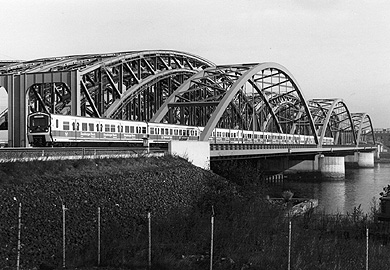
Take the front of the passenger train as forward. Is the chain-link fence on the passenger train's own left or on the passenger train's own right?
on the passenger train's own left

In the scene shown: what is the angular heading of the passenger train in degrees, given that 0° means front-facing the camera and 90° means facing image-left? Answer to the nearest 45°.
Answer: approximately 45°
